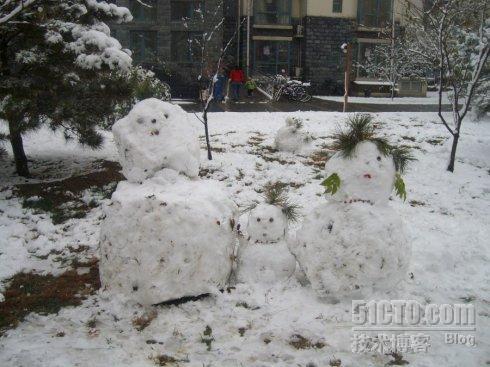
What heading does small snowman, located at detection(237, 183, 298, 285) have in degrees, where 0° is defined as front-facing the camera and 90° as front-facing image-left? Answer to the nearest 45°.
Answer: approximately 0°

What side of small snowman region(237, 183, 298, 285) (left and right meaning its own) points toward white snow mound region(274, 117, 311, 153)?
back

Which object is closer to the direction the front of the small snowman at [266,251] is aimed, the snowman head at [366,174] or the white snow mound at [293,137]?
the snowman head

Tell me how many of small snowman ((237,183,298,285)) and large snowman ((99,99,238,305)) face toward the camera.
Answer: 2

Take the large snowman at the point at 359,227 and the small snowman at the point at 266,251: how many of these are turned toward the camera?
2

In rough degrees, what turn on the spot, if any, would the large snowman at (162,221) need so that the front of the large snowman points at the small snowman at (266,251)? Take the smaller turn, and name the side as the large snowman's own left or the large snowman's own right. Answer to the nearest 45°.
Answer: approximately 90° to the large snowman's own left

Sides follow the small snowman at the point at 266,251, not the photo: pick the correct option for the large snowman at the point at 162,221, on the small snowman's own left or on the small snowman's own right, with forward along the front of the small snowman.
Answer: on the small snowman's own right

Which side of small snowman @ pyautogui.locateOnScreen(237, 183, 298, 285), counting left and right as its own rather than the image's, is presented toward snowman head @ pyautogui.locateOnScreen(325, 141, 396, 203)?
left
